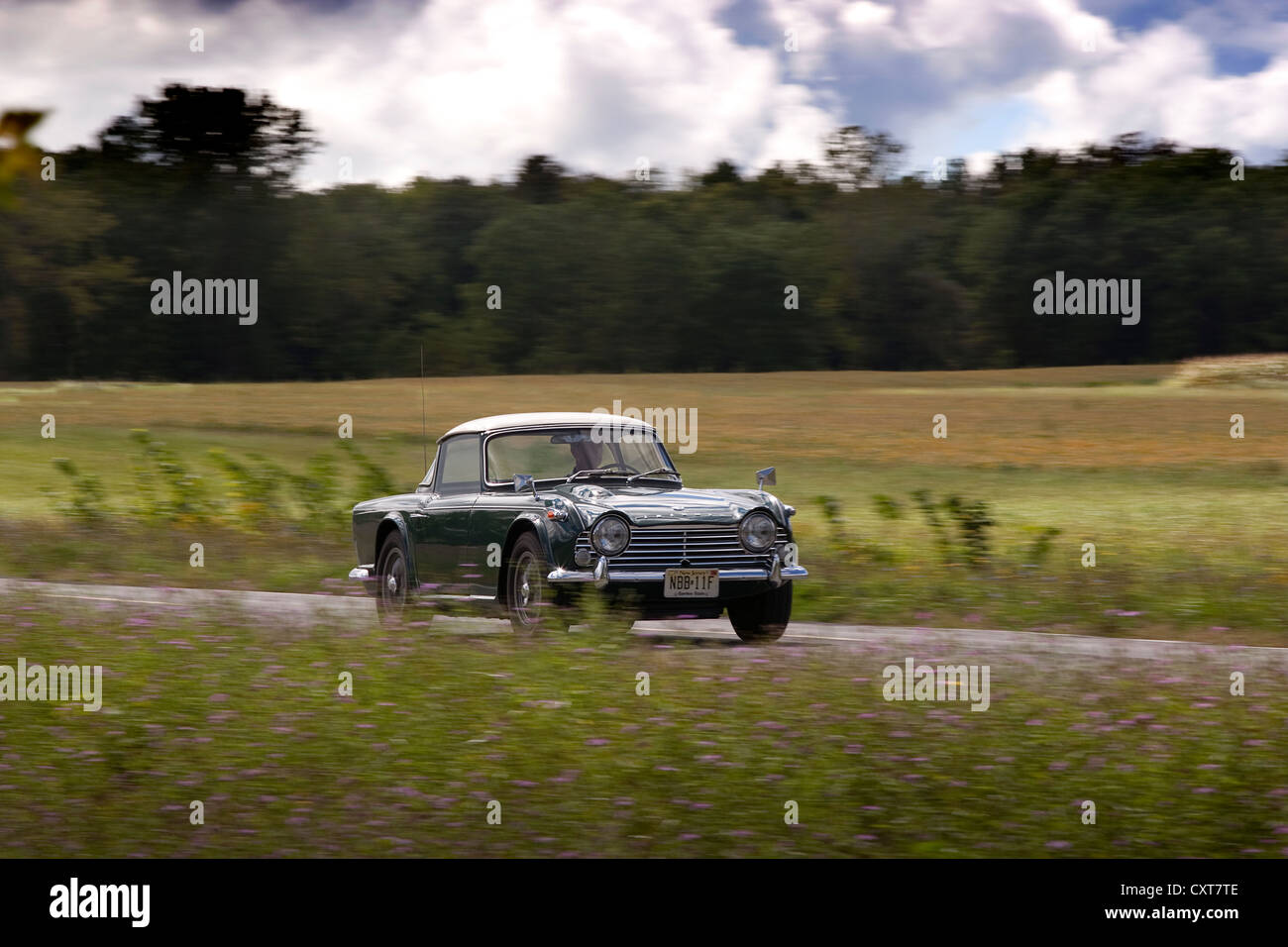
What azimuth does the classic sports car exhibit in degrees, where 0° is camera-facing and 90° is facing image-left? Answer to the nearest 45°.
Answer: approximately 315°
